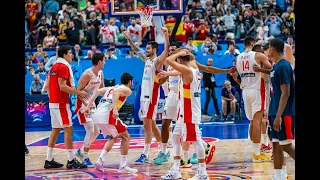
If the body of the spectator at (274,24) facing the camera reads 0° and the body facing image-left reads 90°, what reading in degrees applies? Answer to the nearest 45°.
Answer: approximately 0°

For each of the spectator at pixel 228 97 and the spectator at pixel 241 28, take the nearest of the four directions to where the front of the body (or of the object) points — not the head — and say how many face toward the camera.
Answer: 2

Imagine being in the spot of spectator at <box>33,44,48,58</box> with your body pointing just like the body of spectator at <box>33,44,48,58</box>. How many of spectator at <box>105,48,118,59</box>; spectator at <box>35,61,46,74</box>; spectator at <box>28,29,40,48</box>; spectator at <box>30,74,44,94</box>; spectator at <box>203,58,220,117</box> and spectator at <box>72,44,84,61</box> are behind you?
1

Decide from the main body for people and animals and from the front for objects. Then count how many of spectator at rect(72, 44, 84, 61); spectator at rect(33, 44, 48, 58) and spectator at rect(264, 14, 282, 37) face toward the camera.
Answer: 3

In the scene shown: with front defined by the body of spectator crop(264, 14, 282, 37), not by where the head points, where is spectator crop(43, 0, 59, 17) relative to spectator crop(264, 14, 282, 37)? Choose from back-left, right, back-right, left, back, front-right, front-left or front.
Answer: right

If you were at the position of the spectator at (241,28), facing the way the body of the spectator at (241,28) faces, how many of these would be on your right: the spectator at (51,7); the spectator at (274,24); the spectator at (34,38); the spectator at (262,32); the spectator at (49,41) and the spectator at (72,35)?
4

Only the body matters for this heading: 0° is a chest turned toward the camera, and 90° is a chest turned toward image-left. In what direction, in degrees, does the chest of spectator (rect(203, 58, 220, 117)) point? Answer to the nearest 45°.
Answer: approximately 0°

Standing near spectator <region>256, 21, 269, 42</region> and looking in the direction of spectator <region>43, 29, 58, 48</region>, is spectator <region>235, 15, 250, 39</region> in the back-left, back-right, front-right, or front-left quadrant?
front-right

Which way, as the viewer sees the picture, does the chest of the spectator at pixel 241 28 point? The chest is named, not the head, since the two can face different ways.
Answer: toward the camera

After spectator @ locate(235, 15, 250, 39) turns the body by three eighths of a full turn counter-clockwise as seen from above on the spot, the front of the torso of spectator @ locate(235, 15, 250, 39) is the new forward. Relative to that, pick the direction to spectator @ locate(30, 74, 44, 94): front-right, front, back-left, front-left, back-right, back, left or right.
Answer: back

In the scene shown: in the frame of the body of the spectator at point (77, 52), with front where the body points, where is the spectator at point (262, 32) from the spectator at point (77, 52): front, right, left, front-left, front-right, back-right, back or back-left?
left
